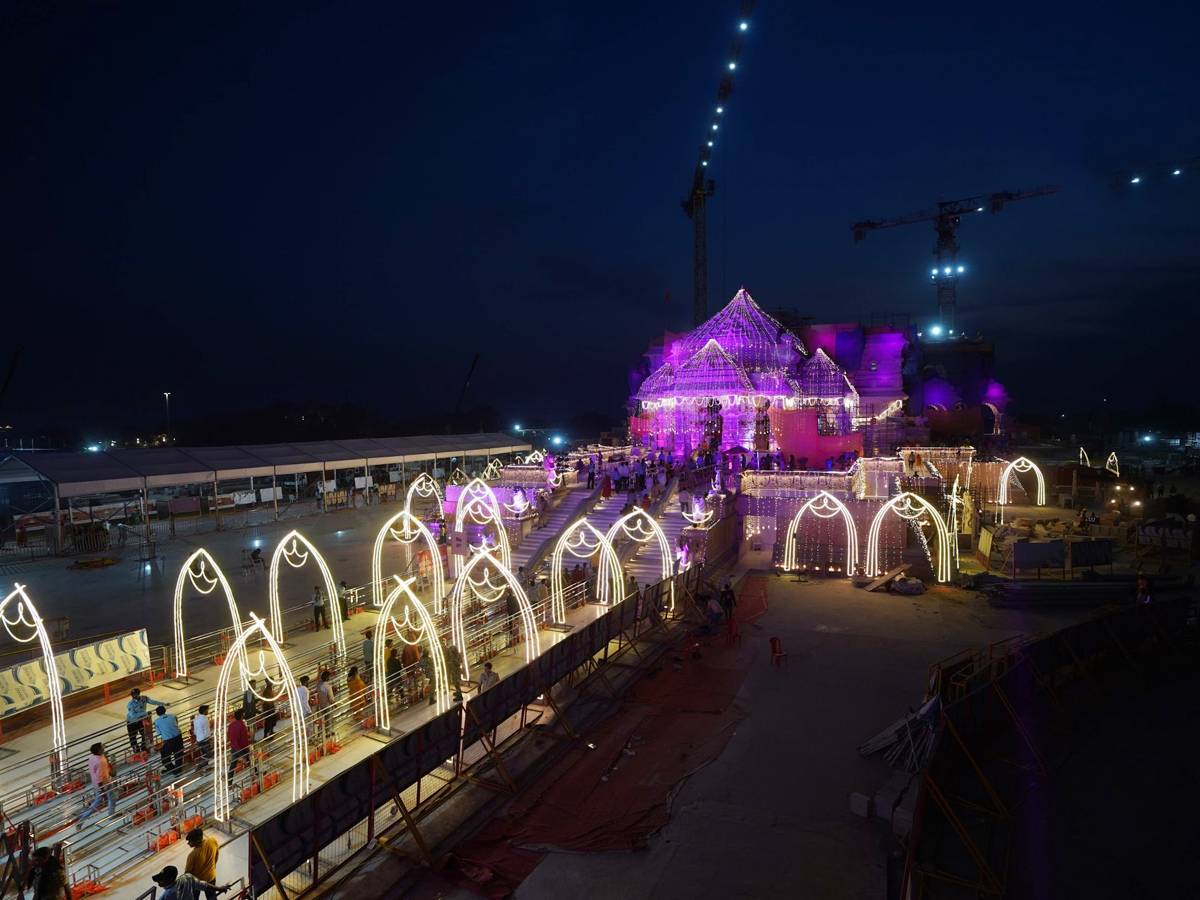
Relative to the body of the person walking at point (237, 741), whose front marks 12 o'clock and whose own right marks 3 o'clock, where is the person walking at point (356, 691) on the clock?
the person walking at point (356, 691) is roughly at 12 o'clock from the person walking at point (237, 741).

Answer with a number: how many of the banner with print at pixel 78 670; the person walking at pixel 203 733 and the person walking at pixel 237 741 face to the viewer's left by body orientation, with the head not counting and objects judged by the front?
0

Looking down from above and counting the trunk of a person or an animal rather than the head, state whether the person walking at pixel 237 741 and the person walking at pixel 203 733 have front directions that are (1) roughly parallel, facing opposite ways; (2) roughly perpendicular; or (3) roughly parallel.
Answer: roughly parallel

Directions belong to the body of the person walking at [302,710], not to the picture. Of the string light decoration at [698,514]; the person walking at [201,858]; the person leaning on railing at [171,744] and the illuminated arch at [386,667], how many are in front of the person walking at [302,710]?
2

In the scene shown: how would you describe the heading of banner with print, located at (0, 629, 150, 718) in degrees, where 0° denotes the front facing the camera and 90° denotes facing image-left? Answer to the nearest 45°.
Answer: approximately 315°
